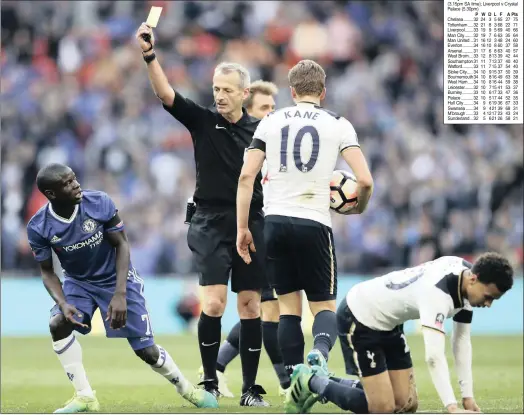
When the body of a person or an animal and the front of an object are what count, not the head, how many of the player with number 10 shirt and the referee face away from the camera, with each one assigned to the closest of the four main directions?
1

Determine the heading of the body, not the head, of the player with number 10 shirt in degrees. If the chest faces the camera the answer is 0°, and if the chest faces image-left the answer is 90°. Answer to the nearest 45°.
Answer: approximately 180°

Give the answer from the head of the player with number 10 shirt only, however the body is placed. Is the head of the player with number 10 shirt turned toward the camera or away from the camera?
away from the camera

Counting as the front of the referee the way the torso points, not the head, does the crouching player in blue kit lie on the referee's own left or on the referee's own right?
on the referee's own right

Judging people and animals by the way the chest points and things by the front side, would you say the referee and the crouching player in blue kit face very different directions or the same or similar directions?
same or similar directions

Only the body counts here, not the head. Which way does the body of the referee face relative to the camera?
toward the camera

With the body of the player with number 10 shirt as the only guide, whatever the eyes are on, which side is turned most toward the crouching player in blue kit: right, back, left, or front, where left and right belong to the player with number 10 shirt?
left

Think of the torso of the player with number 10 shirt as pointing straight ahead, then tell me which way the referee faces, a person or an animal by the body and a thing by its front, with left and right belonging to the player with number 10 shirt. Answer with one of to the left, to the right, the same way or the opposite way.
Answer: the opposite way

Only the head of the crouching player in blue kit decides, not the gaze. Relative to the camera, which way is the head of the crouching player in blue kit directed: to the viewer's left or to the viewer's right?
to the viewer's right

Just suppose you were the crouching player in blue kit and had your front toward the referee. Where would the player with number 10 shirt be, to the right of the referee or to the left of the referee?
right

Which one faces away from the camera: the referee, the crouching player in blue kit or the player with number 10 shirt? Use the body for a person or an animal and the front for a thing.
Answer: the player with number 10 shirt

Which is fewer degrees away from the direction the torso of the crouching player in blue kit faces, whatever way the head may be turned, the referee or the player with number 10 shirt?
the player with number 10 shirt

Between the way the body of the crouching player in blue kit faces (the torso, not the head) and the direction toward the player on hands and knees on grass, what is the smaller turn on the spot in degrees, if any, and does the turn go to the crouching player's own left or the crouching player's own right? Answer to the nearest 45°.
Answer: approximately 45° to the crouching player's own left

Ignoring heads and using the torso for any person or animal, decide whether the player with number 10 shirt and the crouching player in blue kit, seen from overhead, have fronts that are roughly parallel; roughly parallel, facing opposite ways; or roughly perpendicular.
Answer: roughly parallel, facing opposite ways
